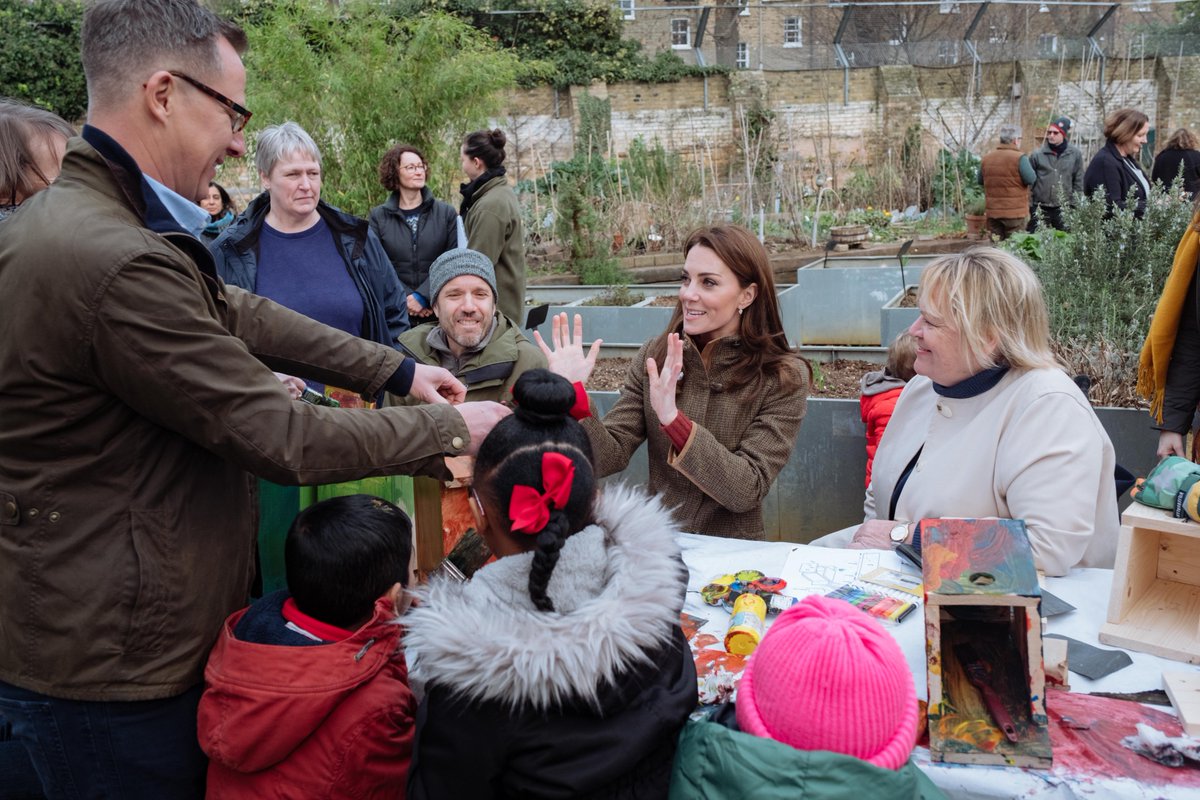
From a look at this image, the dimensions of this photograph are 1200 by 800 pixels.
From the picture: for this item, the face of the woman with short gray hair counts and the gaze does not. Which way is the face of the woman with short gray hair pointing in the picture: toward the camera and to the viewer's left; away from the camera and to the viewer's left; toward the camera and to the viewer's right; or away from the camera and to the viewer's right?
toward the camera and to the viewer's right

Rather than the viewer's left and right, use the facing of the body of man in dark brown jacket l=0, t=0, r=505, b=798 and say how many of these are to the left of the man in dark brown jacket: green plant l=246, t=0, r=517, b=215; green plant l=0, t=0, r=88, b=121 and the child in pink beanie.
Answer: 2

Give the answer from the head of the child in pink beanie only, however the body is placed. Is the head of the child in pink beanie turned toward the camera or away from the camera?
away from the camera

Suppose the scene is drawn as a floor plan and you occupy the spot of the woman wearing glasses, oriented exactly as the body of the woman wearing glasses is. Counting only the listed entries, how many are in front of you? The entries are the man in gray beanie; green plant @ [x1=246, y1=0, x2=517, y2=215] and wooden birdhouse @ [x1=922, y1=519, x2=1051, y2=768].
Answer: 2

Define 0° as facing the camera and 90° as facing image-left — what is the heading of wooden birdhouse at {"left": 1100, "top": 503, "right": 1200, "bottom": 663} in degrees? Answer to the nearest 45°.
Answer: approximately 45°

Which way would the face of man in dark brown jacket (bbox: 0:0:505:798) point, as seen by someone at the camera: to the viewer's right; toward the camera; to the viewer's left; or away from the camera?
to the viewer's right

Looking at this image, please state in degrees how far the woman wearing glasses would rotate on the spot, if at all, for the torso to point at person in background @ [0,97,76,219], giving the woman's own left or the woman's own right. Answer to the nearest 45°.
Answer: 0° — they already face them

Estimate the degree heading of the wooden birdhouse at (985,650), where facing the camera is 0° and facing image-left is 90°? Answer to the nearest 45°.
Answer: approximately 0°

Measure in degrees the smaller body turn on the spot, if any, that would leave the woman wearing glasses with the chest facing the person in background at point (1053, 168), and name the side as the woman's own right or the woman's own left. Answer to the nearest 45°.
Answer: approximately 135° to the woman's own left

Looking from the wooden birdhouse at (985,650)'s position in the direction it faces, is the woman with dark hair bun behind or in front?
behind

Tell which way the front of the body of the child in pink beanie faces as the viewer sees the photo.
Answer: away from the camera

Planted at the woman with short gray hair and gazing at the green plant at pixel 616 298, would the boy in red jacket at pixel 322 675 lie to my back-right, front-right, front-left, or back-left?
back-right

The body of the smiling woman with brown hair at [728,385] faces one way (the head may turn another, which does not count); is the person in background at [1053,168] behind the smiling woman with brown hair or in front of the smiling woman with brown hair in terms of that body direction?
behind

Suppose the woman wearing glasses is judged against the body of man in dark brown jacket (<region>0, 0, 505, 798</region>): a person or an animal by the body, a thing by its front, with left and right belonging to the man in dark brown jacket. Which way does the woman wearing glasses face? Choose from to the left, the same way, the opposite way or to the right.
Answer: to the right

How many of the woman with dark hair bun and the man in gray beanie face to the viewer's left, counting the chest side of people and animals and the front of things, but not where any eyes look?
1
